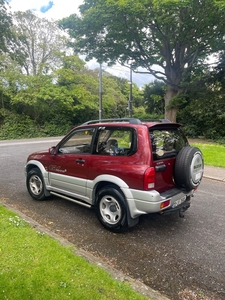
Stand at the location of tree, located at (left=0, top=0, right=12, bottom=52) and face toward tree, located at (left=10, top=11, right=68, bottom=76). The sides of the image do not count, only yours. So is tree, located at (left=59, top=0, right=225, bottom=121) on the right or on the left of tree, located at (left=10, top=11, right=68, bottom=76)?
right

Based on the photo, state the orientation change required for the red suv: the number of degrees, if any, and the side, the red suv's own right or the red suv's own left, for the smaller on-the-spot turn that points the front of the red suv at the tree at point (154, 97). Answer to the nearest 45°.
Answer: approximately 45° to the red suv's own right

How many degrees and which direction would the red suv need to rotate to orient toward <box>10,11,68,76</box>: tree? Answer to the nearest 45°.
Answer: approximately 45° to its right

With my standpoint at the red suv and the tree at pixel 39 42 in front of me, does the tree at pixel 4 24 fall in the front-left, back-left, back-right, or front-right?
front-left

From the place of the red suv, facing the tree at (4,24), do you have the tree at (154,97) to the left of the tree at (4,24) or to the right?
right

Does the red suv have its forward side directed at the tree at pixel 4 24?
yes

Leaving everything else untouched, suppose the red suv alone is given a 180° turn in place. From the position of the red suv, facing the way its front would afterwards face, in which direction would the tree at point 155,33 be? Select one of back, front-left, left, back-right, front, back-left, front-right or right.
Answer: back-left

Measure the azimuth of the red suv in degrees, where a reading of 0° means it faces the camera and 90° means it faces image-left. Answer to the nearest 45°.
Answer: approximately 135°
